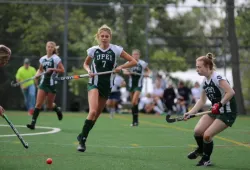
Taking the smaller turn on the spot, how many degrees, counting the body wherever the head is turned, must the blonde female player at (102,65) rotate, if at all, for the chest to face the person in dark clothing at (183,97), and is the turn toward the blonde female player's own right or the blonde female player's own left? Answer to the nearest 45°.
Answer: approximately 180°

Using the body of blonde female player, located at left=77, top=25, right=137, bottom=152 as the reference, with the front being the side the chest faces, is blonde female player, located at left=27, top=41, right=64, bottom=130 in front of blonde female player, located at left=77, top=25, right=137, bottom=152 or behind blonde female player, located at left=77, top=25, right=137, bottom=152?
behind

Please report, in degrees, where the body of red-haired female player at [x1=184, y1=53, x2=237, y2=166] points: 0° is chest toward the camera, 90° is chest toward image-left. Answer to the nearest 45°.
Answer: approximately 45°

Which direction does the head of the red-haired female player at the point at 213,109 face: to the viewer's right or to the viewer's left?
to the viewer's left

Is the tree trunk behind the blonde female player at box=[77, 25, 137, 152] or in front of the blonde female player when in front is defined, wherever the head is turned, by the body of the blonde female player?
behind

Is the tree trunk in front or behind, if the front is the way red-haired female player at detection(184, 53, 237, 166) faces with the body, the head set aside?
behind

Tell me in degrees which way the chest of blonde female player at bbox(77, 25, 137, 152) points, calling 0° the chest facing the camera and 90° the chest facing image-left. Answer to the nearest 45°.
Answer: approximately 0°

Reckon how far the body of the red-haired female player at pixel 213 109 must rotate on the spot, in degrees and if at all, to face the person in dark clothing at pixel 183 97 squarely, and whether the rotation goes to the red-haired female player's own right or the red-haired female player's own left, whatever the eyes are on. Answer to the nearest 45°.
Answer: approximately 135° to the red-haired female player's own right
